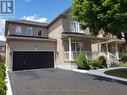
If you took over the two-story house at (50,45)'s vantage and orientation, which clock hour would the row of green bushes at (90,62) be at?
The row of green bushes is roughly at 10 o'clock from the two-story house.

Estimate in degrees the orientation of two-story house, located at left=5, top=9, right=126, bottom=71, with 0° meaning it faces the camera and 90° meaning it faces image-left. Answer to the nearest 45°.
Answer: approximately 0°

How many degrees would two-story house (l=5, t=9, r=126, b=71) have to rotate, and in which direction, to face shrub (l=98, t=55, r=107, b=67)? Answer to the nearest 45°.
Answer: approximately 90° to its left

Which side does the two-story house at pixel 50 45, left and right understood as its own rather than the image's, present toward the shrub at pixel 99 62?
left

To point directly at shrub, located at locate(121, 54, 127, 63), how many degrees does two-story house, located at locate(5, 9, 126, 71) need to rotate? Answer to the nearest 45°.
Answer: approximately 90° to its left

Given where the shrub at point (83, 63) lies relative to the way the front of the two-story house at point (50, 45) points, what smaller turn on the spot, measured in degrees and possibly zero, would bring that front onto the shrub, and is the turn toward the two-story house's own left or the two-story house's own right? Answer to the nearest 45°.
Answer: approximately 45° to the two-story house's own left
